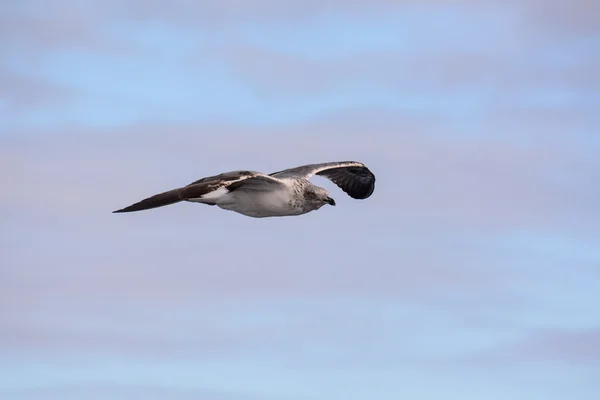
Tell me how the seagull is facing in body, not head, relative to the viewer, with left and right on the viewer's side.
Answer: facing the viewer and to the right of the viewer
